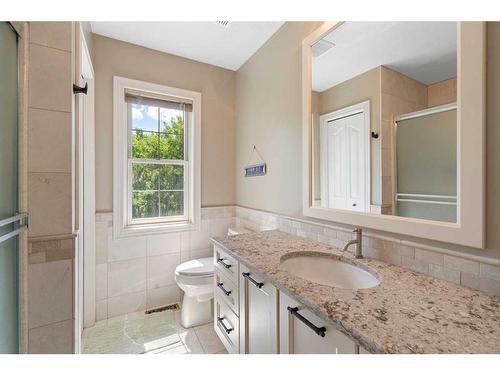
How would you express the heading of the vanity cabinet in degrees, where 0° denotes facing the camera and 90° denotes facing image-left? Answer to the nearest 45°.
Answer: approximately 45°

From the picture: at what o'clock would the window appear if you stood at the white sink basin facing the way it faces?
The window is roughly at 2 o'clock from the white sink basin.

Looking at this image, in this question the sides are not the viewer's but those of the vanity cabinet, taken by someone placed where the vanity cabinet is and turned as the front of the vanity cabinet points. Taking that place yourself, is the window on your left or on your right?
on your right

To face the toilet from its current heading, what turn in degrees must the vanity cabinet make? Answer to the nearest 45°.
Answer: approximately 90° to its right

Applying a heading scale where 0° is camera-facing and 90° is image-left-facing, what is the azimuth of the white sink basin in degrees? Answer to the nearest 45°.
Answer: approximately 45°
